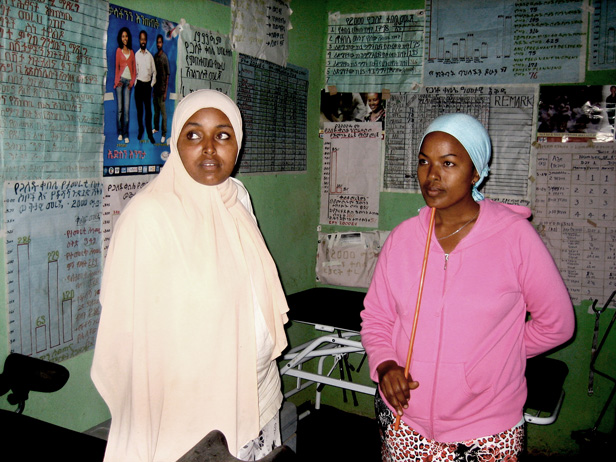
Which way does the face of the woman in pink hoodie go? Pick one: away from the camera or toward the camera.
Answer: toward the camera

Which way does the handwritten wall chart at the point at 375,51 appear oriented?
toward the camera

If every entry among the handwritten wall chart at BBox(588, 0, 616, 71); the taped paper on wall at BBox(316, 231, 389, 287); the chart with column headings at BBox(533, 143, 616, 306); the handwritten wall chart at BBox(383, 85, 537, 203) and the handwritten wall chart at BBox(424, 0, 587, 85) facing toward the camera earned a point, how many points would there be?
5

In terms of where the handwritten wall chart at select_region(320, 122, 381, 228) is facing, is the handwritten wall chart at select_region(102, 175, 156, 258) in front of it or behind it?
in front

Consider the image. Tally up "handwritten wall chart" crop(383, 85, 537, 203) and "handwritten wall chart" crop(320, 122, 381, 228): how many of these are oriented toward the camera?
2

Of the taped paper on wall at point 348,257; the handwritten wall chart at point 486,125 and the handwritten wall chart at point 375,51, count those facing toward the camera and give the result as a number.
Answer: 3

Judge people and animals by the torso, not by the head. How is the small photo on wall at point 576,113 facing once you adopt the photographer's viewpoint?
facing the viewer

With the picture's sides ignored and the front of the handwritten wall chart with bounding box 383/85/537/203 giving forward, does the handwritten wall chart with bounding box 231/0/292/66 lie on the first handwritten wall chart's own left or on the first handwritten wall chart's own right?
on the first handwritten wall chart's own right

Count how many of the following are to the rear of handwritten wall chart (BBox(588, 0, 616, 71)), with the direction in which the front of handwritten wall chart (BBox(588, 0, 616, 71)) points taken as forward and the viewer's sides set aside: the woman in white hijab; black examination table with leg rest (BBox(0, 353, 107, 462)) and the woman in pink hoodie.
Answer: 0

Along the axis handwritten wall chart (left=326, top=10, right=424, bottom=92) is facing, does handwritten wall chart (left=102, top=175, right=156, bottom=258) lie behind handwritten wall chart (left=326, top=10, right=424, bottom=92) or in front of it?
in front

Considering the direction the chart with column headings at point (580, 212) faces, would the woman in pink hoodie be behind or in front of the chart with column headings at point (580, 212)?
in front

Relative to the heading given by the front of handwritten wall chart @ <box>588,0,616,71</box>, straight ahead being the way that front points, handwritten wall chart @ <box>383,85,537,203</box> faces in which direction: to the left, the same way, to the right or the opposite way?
the same way

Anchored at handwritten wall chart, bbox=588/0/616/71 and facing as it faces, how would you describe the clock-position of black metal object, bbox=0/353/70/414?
The black metal object is roughly at 1 o'clock from the handwritten wall chart.

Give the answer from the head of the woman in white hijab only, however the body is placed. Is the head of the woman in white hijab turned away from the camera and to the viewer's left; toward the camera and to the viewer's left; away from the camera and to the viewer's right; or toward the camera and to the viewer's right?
toward the camera and to the viewer's right

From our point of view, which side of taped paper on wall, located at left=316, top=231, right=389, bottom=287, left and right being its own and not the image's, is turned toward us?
front

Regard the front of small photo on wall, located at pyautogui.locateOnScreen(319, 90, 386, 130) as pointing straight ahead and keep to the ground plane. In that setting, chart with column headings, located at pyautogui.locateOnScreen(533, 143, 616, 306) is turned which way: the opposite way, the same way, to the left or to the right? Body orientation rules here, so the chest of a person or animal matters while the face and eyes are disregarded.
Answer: the same way

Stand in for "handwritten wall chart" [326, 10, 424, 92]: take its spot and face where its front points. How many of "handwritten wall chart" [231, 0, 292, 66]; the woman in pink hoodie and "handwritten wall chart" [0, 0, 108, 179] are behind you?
0

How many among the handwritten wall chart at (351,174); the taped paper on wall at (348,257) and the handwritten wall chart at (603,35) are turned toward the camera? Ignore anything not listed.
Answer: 3
